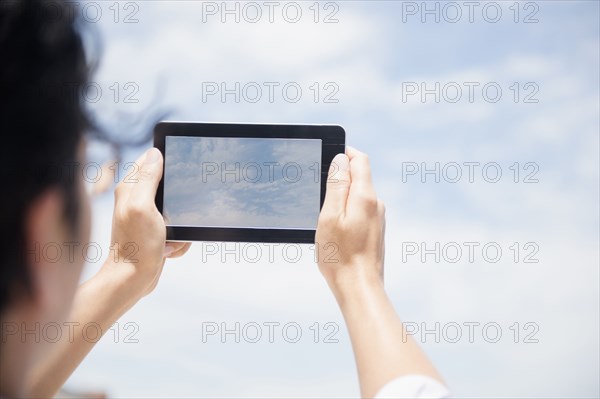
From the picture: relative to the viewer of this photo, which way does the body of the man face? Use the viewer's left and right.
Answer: facing away from the viewer and to the right of the viewer

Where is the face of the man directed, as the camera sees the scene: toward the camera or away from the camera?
away from the camera
